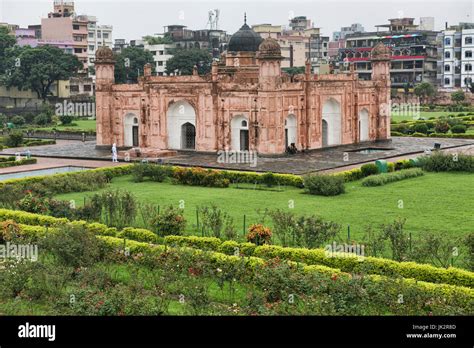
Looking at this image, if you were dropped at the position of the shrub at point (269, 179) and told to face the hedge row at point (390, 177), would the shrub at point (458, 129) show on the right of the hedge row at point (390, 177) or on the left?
left

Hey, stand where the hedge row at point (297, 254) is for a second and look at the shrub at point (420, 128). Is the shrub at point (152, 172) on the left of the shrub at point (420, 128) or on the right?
left
